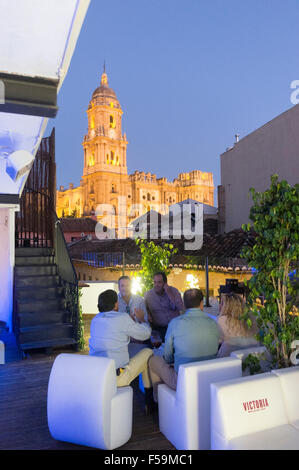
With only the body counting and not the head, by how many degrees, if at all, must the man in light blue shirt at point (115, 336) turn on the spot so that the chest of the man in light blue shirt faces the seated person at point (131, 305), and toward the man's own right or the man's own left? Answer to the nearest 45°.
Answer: approximately 45° to the man's own left

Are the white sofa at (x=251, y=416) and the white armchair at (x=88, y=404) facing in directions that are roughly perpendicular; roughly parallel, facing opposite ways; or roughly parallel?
roughly perpendicular

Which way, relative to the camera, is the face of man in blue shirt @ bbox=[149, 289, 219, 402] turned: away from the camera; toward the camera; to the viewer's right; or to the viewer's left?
away from the camera

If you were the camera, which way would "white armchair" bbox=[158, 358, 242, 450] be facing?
facing away from the viewer and to the left of the viewer

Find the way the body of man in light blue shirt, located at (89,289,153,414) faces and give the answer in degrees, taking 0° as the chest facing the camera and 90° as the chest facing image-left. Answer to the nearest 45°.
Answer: approximately 225°

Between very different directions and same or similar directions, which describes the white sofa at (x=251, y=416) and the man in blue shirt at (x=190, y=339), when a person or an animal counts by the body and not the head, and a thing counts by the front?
very different directions

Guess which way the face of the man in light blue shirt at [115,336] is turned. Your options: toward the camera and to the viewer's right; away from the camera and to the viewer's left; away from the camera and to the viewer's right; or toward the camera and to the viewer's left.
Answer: away from the camera and to the viewer's right
